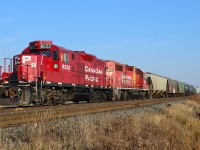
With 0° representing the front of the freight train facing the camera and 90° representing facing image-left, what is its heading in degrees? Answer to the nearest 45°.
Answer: approximately 45°
